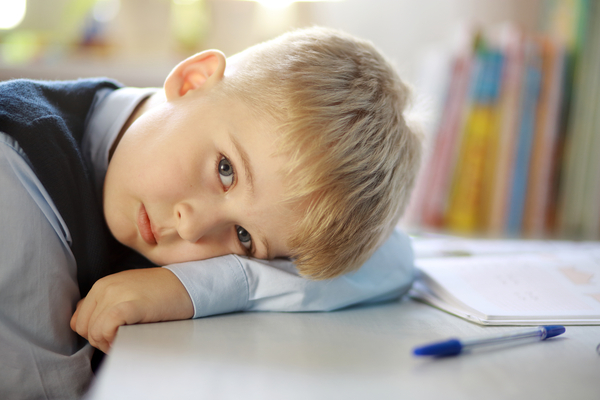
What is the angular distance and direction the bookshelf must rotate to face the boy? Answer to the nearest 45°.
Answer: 0° — it already faces them

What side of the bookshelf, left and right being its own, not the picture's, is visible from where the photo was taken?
front

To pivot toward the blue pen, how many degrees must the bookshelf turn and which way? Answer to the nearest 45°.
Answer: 0° — it already faces it

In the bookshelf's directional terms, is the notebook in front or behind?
in front
